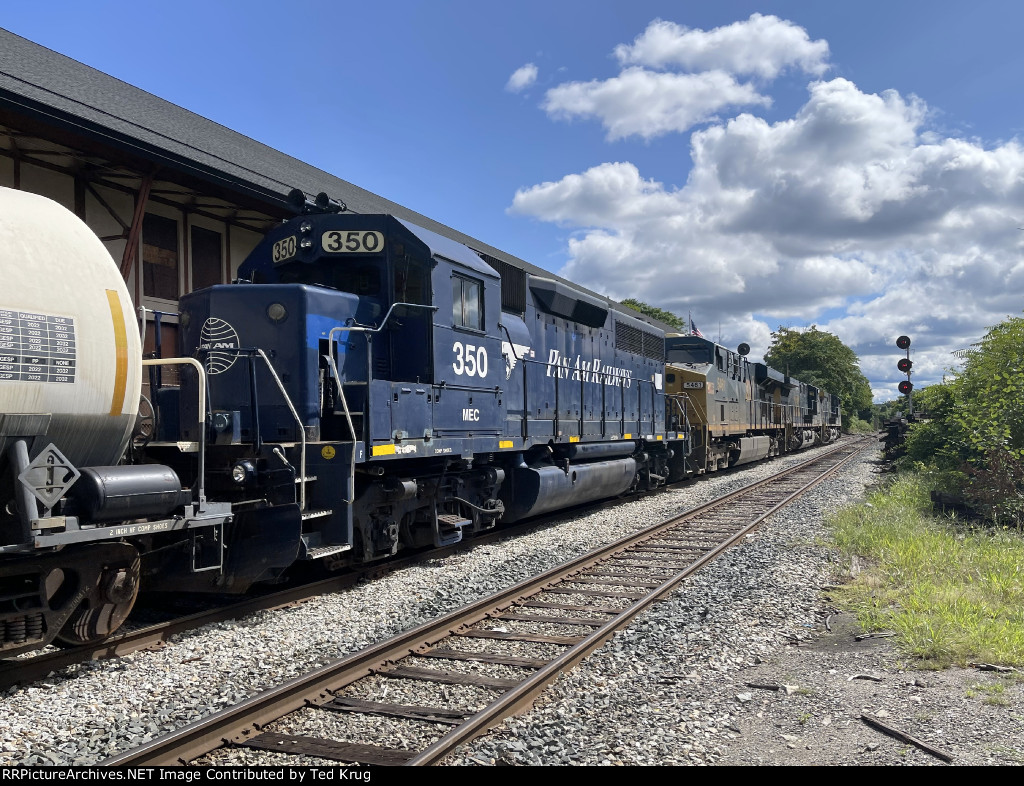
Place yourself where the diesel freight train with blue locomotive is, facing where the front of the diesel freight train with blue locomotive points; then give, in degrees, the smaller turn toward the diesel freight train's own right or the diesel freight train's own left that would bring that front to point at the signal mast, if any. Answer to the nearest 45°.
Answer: approximately 180°

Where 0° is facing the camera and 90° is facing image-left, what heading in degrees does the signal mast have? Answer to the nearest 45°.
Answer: approximately 0°

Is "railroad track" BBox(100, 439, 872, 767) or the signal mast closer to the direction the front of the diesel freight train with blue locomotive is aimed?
the railroad track

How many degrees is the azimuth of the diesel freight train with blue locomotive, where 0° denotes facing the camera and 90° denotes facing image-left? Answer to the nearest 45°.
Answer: approximately 45°

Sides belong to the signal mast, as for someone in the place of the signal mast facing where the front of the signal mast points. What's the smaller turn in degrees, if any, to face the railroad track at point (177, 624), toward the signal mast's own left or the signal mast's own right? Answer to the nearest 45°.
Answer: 0° — it already faces it

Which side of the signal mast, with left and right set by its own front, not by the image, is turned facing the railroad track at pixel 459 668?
front

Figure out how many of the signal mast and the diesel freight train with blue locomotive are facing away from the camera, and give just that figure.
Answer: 0
